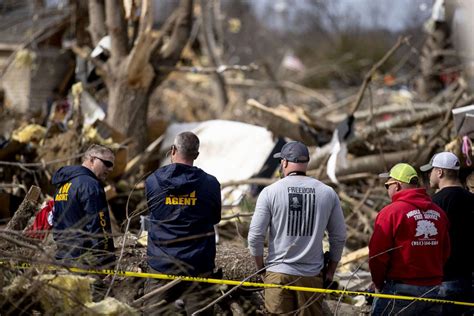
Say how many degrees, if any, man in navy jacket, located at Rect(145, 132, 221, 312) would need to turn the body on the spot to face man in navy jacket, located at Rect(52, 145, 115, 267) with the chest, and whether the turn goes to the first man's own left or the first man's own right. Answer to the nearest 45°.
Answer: approximately 90° to the first man's own left

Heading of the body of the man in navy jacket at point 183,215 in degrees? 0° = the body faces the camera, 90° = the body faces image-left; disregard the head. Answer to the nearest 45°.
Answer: approximately 180°

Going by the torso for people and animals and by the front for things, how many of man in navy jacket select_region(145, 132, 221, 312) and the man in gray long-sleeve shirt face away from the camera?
2

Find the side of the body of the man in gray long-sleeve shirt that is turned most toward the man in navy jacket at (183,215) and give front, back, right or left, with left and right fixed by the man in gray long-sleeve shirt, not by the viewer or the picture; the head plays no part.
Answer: left

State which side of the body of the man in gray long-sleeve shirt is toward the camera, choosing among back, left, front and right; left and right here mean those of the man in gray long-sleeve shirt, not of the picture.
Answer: back

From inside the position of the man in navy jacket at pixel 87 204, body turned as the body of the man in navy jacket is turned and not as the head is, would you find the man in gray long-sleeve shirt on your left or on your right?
on your right

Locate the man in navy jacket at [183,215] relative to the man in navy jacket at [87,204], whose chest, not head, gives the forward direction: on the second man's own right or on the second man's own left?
on the second man's own right

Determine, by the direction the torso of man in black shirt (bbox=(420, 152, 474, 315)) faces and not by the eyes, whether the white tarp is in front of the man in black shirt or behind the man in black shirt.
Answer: in front

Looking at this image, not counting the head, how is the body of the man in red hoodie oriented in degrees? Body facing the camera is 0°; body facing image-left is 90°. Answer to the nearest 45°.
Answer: approximately 135°

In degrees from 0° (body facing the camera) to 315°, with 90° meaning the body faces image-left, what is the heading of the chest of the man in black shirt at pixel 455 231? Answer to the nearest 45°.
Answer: approximately 135°
